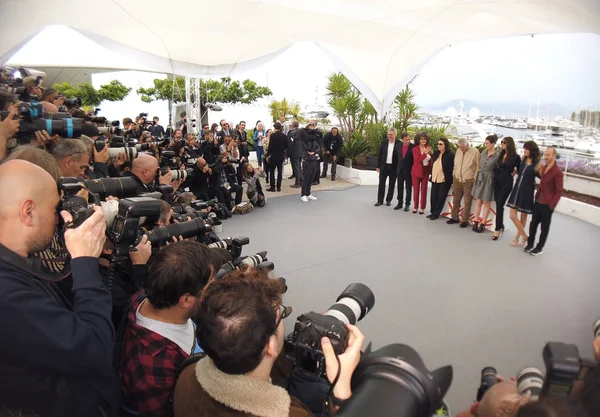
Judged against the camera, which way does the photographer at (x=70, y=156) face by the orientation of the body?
to the viewer's right

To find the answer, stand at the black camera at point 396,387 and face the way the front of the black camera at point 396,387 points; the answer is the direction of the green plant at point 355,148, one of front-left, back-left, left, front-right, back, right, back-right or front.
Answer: front-left

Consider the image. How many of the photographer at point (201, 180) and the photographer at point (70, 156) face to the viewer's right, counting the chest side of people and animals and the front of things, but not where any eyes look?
2

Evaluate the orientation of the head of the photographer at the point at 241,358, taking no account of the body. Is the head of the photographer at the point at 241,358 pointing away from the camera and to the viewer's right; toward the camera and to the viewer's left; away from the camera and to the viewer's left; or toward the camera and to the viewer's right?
away from the camera and to the viewer's right

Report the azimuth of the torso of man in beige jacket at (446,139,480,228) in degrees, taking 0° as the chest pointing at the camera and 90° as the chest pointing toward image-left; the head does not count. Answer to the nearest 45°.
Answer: approximately 45°

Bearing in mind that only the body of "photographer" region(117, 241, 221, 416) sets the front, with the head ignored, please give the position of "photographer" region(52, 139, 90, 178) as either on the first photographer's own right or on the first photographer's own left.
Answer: on the first photographer's own left

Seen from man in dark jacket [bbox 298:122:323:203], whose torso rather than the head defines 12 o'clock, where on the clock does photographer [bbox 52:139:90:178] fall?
The photographer is roughly at 2 o'clock from the man in dark jacket.

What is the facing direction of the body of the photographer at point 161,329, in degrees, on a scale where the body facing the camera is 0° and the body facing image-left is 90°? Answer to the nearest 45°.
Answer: approximately 225°

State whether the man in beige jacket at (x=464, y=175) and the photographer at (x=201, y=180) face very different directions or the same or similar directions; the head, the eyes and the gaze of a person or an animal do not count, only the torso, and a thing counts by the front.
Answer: very different directions

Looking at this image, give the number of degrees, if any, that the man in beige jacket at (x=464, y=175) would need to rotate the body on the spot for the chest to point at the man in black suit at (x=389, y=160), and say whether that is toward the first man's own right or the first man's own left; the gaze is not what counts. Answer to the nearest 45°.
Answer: approximately 90° to the first man's own right

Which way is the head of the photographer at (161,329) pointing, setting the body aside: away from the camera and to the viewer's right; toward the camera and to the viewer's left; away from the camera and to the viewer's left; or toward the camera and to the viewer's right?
away from the camera and to the viewer's right

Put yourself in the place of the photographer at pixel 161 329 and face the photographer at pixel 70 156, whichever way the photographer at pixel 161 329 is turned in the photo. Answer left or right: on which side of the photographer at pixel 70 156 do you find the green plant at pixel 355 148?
right

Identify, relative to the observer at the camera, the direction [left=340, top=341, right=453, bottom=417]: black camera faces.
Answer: facing away from the viewer and to the right of the viewer

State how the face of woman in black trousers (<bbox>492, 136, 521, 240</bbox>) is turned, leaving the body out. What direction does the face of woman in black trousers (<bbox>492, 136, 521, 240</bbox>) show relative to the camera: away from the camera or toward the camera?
toward the camera

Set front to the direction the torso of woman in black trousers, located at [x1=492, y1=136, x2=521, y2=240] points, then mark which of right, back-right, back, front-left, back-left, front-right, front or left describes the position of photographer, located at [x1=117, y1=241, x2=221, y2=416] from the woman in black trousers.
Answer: front-left
